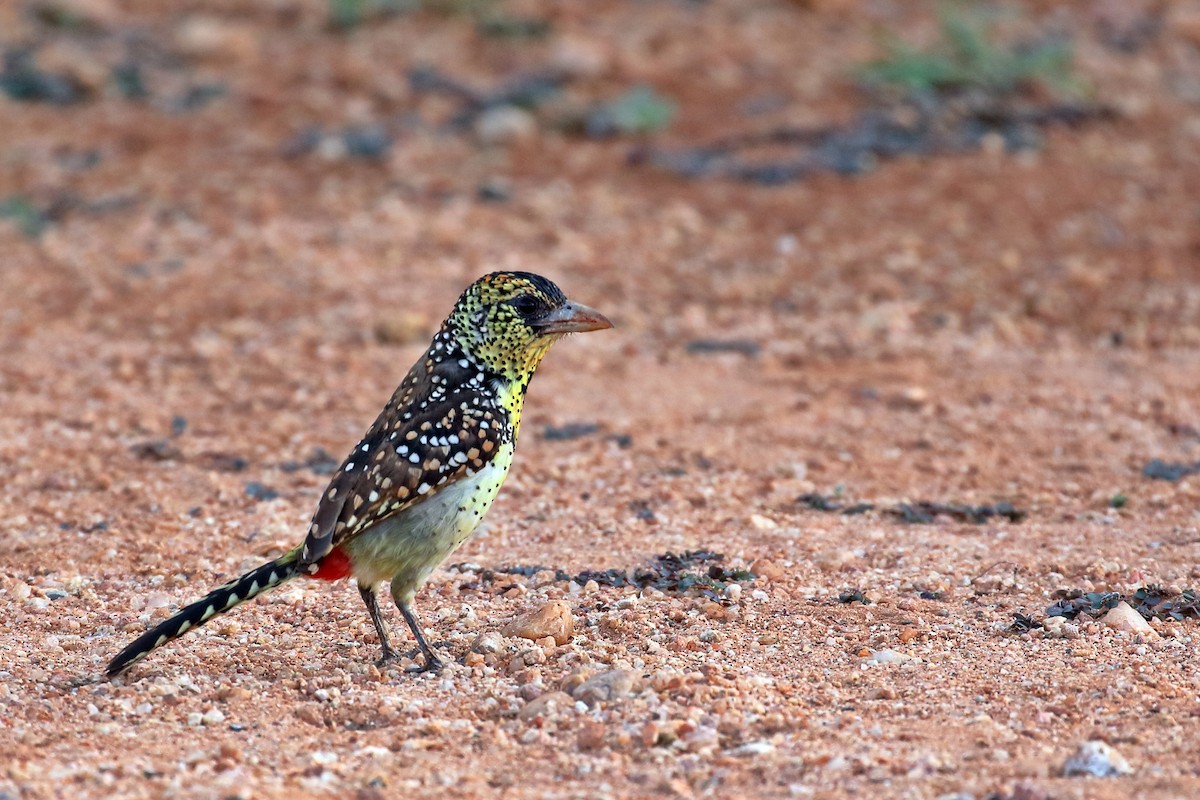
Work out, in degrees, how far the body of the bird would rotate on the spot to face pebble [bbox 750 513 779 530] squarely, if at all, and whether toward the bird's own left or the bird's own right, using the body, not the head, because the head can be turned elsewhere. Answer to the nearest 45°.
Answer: approximately 45° to the bird's own left

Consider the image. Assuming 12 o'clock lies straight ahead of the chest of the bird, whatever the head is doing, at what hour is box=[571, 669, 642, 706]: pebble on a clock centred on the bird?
The pebble is roughly at 2 o'clock from the bird.

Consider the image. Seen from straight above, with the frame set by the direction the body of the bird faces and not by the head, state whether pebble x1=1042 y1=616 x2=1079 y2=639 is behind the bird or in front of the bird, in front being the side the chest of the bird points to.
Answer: in front

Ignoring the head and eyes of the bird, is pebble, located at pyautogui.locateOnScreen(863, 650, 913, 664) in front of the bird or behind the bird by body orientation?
in front

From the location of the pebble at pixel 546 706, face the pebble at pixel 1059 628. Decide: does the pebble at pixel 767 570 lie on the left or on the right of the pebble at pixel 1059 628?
left

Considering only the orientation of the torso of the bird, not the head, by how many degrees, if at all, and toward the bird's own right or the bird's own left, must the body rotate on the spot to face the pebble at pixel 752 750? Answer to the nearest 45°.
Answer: approximately 45° to the bird's own right

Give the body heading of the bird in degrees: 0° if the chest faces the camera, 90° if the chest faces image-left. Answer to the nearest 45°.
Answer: approximately 270°

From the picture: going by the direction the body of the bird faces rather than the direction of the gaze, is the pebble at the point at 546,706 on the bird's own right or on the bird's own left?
on the bird's own right
